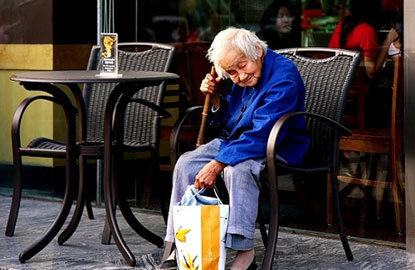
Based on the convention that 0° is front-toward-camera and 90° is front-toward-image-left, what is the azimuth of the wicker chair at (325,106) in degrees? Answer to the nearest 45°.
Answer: approximately 45°

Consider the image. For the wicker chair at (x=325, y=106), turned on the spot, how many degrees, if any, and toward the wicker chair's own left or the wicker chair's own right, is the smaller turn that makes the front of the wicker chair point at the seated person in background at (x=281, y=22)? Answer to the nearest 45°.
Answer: approximately 135° to the wicker chair's own right

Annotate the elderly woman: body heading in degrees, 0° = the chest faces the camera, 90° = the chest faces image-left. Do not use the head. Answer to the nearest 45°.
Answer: approximately 45°

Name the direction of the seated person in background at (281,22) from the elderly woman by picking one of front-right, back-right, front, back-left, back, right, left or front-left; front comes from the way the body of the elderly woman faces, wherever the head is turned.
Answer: back-right

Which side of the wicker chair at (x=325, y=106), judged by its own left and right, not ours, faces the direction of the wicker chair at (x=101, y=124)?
right

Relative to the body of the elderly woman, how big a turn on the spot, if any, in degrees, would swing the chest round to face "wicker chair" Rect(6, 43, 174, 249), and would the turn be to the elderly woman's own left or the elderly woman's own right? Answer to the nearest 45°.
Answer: approximately 90° to the elderly woman's own right

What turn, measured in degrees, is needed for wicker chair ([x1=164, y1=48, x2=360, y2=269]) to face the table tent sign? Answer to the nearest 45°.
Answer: approximately 45° to its right

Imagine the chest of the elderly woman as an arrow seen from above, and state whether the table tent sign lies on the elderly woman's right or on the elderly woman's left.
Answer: on the elderly woman's right

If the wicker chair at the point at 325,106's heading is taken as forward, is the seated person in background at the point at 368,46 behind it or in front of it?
behind

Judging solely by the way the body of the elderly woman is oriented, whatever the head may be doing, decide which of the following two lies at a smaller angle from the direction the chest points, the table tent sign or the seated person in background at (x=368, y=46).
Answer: the table tent sign
